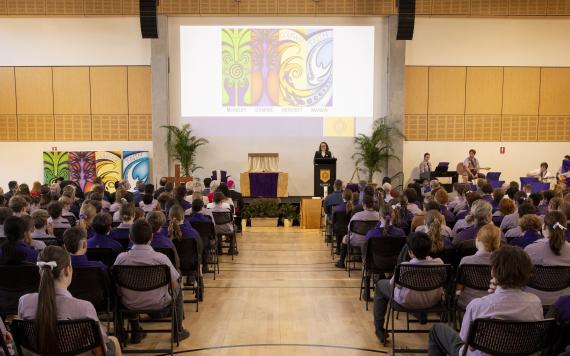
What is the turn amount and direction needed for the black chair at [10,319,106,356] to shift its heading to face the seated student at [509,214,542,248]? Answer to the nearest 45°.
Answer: approximately 90° to its right

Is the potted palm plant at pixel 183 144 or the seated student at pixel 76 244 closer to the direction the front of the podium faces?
the seated student

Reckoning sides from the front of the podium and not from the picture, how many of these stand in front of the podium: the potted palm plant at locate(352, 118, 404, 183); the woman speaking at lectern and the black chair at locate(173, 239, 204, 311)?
1

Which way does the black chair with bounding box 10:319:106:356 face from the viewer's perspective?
away from the camera

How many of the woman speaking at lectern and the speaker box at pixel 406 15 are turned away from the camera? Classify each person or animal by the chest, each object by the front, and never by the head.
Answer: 0

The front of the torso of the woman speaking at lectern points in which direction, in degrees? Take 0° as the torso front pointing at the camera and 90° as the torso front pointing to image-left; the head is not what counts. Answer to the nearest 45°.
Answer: approximately 0°

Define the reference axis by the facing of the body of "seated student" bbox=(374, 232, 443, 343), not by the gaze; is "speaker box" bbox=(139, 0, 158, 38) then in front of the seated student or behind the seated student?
in front

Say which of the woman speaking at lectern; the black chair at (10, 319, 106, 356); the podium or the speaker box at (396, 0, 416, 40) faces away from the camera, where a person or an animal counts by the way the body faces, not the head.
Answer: the black chair

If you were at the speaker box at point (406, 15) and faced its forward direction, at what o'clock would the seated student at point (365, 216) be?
The seated student is roughly at 12 o'clock from the speaker box.

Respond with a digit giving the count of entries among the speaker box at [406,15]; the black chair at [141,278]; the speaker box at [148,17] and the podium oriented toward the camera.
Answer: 3

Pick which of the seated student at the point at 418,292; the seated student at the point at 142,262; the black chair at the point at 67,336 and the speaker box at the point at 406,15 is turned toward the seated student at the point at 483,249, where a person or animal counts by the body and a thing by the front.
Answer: the speaker box

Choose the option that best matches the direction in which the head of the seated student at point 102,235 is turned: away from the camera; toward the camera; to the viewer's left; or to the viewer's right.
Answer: away from the camera

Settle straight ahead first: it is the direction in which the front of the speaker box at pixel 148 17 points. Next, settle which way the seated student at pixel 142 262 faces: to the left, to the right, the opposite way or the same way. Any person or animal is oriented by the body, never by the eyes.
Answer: the opposite way

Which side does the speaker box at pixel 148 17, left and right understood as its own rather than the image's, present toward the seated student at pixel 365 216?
front

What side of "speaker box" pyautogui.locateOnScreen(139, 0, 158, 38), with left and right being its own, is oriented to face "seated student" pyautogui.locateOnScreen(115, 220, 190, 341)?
front

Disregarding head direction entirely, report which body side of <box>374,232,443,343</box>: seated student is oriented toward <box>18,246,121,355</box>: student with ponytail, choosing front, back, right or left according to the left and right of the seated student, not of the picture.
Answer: left

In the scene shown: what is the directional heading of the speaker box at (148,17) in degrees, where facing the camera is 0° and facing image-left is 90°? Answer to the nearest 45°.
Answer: approximately 0°
